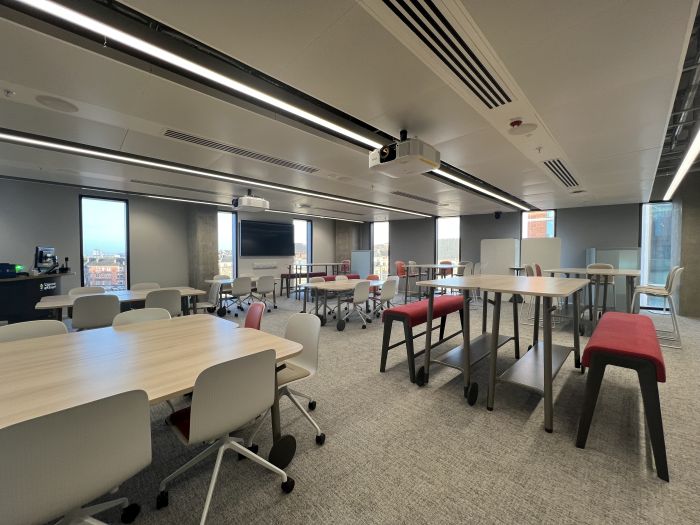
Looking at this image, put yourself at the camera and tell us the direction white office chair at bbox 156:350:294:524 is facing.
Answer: facing away from the viewer and to the left of the viewer

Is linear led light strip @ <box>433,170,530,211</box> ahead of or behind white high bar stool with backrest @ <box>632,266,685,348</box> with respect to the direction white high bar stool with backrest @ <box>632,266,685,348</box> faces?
ahead

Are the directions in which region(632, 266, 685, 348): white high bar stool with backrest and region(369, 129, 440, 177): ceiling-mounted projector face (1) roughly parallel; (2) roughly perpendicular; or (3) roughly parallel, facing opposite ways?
roughly perpendicular

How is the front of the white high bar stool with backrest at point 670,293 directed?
to the viewer's left

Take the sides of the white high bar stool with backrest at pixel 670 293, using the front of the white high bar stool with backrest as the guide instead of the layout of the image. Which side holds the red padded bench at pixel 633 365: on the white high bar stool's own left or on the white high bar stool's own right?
on the white high bar stool's own left

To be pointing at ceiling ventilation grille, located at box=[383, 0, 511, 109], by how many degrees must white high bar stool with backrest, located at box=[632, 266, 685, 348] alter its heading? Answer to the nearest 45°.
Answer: approximately 90° to its left

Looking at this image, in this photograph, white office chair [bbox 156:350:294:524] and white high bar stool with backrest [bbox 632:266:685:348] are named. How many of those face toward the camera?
0

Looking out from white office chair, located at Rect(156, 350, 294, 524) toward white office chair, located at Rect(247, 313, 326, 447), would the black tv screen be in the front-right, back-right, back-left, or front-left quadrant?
front-left

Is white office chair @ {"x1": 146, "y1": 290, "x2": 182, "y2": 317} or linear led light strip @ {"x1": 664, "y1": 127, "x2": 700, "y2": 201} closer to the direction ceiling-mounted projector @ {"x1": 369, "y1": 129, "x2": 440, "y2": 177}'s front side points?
the white office chair

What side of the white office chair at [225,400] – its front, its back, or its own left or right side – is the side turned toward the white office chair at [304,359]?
right
